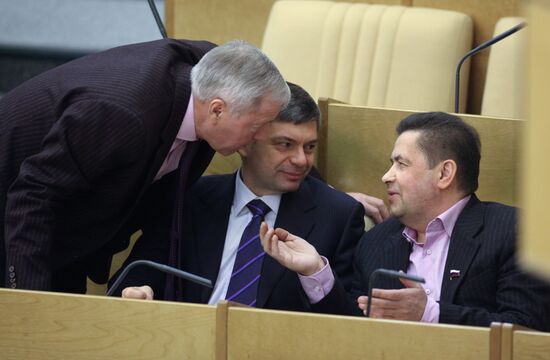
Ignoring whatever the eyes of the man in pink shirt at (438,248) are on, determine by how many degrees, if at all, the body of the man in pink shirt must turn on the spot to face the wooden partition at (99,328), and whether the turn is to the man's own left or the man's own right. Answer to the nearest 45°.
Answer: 0° — they already face it

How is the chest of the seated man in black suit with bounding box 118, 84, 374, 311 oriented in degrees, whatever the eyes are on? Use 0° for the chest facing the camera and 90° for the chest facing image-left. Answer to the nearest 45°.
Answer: approximately 0°

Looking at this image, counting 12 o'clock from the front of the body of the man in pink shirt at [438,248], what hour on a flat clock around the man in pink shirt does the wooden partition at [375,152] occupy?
The wooden partition is roughly at 4 o'clock from the man in pink shirt.

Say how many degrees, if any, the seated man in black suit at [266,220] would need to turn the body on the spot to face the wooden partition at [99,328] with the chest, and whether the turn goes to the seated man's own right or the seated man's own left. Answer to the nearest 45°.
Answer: approximately 45° to the seated man's own right

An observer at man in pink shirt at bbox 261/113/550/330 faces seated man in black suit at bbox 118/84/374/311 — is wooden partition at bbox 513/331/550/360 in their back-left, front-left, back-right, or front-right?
back-left

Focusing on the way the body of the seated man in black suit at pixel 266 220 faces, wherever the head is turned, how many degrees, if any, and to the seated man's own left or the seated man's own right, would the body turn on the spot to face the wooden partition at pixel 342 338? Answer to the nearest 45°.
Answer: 0° — they already face it

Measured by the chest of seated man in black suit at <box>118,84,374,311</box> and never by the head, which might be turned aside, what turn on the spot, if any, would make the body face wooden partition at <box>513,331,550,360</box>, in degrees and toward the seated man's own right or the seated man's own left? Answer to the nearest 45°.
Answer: approximately 45° to the seated man's own left

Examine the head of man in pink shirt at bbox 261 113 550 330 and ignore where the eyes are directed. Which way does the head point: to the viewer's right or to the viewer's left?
to the viewer's left

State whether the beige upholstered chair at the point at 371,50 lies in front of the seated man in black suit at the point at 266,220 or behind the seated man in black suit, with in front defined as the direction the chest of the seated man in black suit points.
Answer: behind
